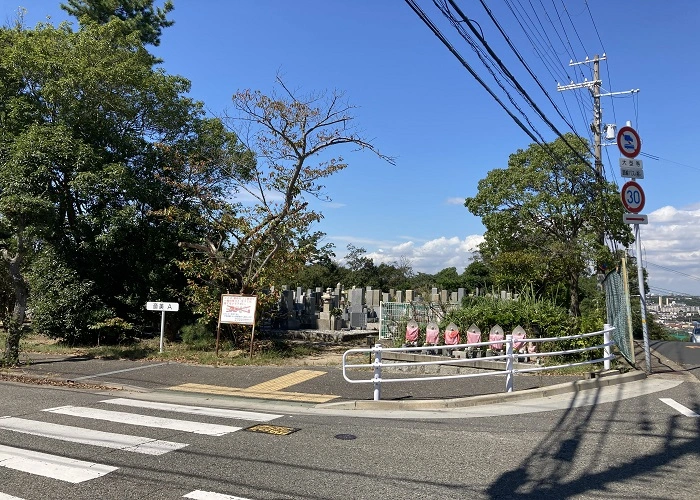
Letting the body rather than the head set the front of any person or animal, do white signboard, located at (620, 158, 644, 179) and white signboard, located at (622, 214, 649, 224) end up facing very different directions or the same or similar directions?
same or similar directions

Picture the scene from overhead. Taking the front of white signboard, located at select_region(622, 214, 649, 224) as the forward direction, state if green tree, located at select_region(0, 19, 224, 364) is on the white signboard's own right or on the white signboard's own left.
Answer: on the white signboard's own right

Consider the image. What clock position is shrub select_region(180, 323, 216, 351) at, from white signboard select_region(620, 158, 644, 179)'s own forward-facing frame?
The shrub is roughly at 3 o'clock from the white signboard.

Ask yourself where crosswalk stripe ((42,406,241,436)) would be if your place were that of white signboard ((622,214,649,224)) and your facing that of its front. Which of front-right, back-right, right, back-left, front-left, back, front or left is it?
front-right

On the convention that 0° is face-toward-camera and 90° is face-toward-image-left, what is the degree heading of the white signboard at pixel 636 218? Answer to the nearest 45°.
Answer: approximately 0°

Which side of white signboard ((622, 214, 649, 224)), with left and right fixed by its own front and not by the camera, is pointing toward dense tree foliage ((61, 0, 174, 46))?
right

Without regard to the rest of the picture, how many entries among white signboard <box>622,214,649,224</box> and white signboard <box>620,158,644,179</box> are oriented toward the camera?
2

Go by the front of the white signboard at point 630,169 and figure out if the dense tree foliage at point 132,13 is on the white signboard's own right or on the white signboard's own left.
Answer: on the white signboard's own right

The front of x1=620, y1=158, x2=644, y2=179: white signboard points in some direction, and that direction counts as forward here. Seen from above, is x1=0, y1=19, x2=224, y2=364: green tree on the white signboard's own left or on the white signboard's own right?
on the white signboard's own right

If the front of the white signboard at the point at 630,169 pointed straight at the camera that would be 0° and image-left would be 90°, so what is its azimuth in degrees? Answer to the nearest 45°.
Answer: approximately 0°

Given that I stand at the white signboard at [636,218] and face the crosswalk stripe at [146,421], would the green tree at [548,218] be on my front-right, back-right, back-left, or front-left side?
back-right

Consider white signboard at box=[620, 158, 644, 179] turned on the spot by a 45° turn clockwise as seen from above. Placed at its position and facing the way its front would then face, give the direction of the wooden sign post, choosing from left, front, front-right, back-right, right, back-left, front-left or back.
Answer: front-right
